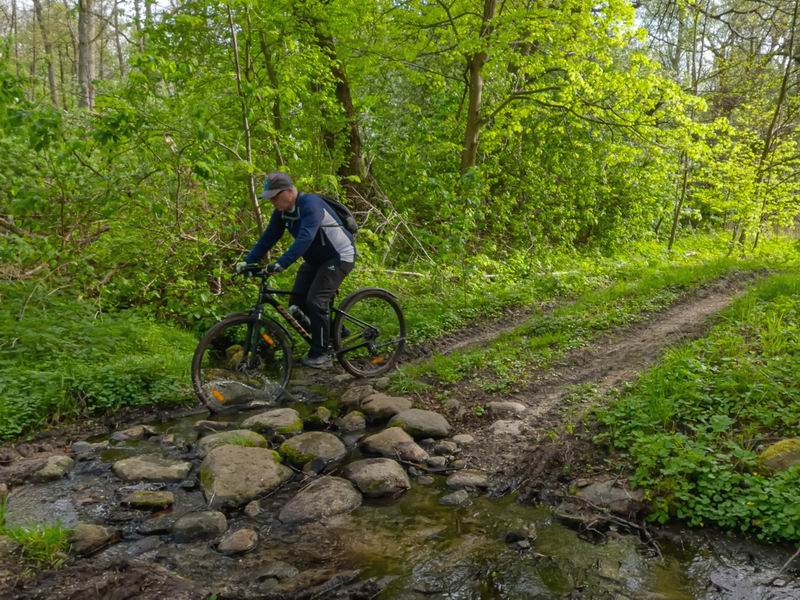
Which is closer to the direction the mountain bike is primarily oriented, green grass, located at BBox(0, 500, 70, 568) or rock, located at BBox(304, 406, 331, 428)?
the green grass

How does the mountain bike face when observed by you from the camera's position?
facing the viewer and to the left of the viewer

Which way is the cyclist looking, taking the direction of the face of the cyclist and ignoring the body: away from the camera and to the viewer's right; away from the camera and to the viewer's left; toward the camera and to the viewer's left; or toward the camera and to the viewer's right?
toward the camera and to the viewer's left

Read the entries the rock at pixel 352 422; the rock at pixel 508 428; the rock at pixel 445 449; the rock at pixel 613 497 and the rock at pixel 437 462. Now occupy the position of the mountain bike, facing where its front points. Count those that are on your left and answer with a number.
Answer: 5

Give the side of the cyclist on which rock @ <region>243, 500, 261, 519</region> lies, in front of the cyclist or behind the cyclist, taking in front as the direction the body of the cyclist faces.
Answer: in front

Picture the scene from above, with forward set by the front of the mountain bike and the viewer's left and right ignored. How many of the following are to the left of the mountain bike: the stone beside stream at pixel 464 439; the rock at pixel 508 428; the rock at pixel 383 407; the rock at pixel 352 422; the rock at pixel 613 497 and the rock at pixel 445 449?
6

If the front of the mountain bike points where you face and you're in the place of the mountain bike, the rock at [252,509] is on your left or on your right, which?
on your left

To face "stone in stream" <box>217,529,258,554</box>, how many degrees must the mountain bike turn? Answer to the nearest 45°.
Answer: approximately 45° to its left

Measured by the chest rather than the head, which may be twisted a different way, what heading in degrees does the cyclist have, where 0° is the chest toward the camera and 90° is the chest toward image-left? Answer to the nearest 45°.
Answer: approximately 45°
